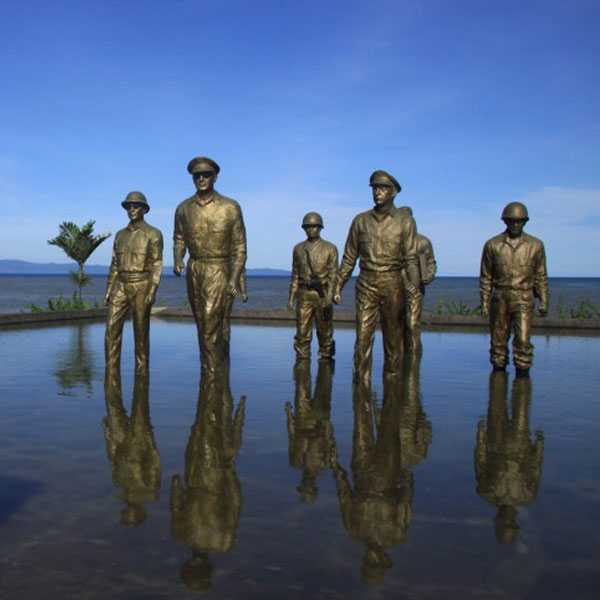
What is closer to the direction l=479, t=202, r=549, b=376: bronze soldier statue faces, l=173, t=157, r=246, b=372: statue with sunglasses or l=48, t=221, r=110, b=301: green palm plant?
the statue with sunglasses

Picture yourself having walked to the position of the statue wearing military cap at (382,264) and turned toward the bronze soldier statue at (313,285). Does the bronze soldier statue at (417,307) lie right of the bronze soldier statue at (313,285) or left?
right

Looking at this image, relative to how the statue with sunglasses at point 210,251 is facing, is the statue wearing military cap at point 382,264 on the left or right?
on its left

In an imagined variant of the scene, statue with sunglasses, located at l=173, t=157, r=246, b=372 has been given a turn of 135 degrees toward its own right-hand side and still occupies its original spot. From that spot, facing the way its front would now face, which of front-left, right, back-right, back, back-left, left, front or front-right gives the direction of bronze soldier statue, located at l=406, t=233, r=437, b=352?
right

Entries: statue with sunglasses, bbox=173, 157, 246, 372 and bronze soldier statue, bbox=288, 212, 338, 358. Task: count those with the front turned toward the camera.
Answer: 2

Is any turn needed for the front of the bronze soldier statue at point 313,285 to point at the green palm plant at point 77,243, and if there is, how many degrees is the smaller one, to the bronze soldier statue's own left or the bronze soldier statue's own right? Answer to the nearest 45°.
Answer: approximately 135° to the bronze soldier statue's own right

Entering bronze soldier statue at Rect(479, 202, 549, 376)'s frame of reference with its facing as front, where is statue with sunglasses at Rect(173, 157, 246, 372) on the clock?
The statue with sunglasses is roughly at 2 o'clock from the bronze soldier statue.

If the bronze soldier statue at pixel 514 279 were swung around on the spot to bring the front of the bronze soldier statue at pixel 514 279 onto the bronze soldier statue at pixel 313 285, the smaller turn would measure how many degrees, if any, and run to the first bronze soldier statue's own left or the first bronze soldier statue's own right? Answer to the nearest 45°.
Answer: approximately 90° to the first bronze soldier statue's own right

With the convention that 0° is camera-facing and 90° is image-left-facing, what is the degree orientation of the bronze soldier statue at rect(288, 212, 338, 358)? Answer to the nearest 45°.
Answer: approximately 0°

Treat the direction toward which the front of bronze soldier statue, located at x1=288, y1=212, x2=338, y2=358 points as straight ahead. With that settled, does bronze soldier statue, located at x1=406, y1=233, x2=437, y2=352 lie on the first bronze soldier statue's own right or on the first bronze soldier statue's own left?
on the first bronze soldier statue's own left
